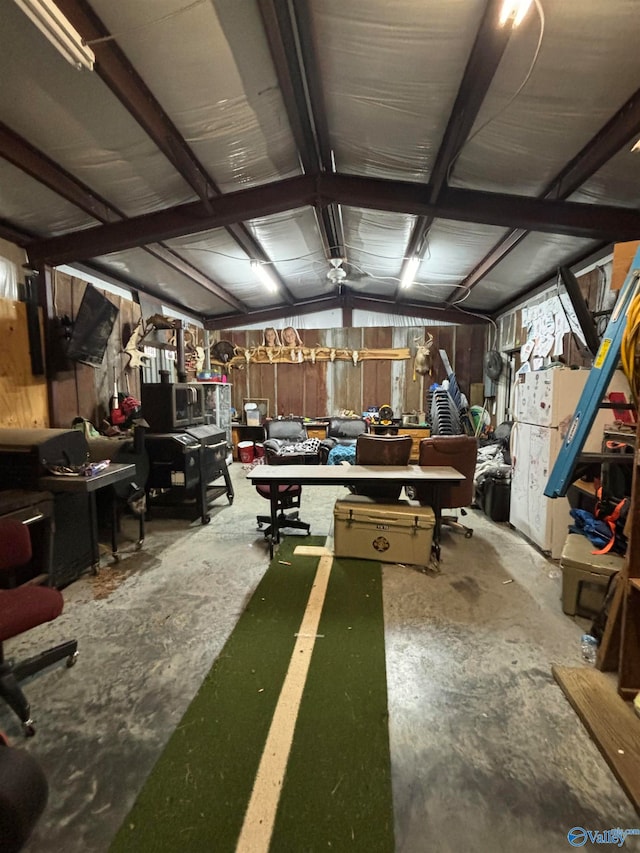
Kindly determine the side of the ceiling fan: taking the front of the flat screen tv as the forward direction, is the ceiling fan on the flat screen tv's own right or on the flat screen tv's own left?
on the flat screen tv's own left

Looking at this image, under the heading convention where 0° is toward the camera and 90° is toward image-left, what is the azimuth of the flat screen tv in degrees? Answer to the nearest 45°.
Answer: approximately 315°

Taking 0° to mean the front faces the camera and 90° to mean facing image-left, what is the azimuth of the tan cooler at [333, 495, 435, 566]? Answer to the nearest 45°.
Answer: approximately 0°

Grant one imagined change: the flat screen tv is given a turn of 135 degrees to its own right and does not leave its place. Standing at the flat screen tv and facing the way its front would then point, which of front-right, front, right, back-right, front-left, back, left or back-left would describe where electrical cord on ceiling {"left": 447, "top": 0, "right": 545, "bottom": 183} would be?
back-left

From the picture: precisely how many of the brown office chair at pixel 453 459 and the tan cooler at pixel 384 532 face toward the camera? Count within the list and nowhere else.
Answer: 1

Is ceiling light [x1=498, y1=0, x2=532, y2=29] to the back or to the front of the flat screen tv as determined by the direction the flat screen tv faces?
to the front

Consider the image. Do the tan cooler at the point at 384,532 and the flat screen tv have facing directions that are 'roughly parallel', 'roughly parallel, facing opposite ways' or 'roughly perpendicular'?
roughly perpendicular

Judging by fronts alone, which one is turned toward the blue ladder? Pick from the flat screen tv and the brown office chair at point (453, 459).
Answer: the flat screen tv
